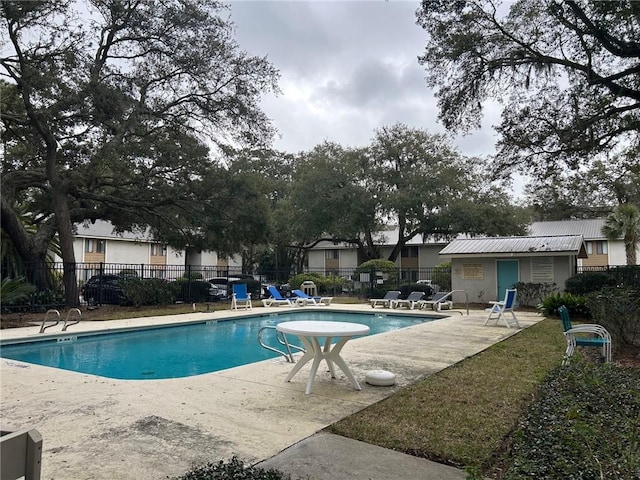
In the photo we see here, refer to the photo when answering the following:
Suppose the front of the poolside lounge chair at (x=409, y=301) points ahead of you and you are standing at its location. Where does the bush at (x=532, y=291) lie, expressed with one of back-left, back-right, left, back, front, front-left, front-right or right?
back

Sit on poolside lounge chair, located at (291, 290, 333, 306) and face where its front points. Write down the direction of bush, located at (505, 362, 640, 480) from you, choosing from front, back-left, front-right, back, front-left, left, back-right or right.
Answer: right

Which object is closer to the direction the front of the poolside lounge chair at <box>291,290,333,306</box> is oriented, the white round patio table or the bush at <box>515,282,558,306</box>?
the bush

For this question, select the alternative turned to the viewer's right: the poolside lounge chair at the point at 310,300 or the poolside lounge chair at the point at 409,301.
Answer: the poolside lounge chair at the point at 310,300

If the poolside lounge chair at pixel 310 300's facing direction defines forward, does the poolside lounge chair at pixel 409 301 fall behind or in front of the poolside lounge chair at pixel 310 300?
in front

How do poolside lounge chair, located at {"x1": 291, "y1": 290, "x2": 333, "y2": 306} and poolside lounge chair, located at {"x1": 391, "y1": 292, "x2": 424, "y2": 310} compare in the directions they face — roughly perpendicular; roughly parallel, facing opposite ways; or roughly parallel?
roughly parallel, facing opposite ways

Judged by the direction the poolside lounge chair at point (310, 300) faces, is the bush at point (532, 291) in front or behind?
in front

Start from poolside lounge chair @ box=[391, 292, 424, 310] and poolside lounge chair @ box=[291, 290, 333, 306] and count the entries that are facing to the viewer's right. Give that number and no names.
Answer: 1

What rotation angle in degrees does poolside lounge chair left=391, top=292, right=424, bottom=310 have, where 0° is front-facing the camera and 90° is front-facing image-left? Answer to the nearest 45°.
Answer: approximately 90°

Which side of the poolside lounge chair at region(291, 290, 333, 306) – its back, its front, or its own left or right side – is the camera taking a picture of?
right

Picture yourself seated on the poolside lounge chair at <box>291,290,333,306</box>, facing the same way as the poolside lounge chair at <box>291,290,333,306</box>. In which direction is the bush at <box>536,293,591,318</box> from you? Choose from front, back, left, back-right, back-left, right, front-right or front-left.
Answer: front-right

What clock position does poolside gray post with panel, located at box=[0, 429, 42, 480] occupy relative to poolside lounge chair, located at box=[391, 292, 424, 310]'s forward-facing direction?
poolside gray post with panel, located at box=[0, 429, 42, 480] is roughly at 9 o'clock from poolside lounge chair, located at box=[391, 292, 424, 310].

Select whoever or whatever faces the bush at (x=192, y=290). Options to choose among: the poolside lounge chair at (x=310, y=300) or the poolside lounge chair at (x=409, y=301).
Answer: the poolside lounge chair at (x=409, y=301)

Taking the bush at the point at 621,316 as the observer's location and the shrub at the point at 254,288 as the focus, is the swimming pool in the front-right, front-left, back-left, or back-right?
front-left

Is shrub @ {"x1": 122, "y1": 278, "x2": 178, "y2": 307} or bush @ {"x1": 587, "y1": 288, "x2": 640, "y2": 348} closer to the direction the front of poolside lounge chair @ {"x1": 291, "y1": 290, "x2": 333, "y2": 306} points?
the bush

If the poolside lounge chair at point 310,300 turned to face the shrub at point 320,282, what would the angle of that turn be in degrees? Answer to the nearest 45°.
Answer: approximately 90° to its left
